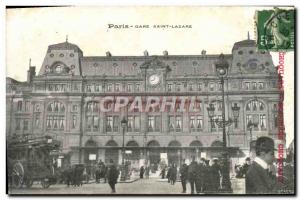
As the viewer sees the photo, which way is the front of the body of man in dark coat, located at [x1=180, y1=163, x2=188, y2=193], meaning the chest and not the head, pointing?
away from the camera

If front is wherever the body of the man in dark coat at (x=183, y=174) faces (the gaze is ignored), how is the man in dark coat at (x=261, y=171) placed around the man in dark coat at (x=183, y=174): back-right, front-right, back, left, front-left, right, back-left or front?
right

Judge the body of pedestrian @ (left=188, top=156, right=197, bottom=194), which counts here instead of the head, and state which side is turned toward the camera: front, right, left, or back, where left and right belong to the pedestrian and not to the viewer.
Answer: back
